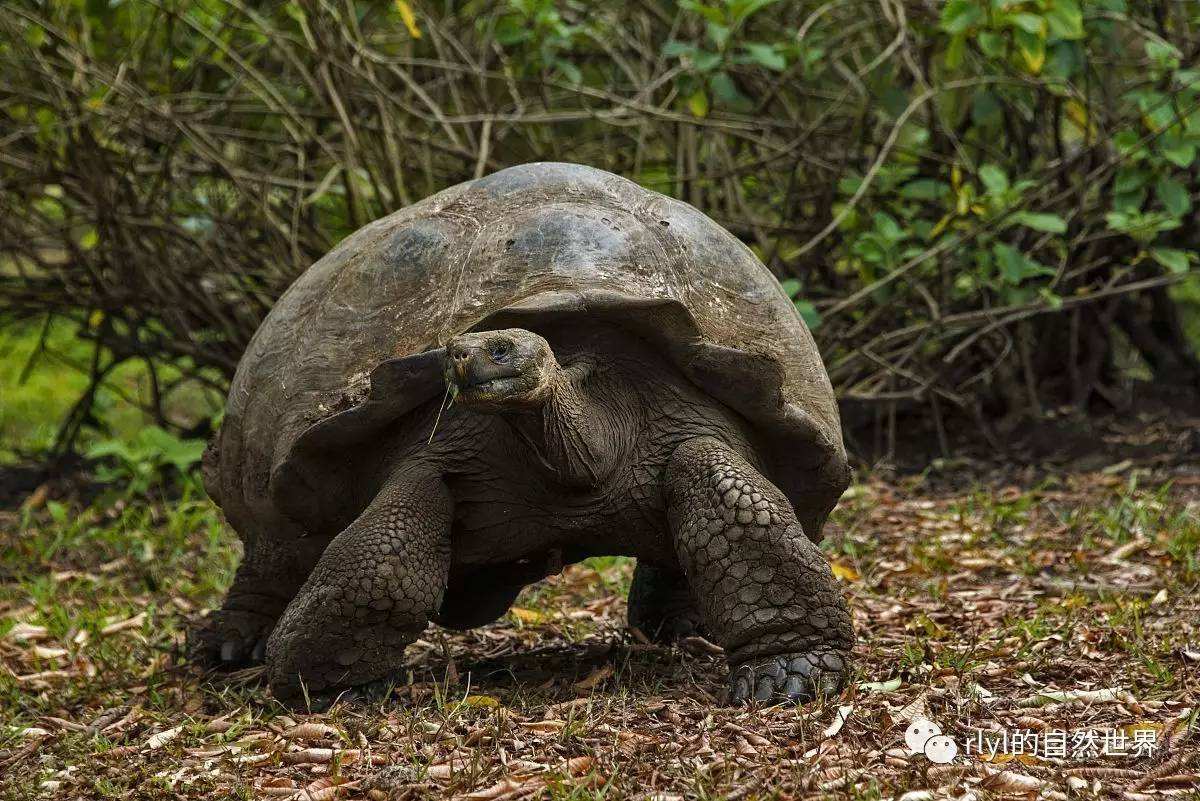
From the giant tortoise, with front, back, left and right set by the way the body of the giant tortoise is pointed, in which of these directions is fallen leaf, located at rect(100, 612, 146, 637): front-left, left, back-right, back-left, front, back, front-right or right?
back-right

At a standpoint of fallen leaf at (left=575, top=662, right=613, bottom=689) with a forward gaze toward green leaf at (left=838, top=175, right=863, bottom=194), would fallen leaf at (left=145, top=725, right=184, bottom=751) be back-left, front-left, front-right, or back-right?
back-left

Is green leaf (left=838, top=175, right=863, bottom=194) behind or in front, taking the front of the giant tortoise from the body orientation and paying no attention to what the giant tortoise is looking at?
behind

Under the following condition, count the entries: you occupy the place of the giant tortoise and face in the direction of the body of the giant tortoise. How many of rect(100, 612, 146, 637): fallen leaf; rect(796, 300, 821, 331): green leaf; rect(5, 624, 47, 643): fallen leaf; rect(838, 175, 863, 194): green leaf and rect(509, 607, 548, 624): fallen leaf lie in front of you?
0

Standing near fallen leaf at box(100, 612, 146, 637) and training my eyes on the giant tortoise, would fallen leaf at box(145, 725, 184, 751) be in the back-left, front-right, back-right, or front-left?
front-right

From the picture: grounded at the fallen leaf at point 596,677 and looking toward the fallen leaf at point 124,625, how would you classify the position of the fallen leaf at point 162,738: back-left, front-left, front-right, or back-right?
front-left

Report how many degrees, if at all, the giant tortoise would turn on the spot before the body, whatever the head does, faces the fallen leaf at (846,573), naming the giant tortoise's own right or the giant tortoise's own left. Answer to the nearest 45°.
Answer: approximately 135° to the giant tortoise's own left

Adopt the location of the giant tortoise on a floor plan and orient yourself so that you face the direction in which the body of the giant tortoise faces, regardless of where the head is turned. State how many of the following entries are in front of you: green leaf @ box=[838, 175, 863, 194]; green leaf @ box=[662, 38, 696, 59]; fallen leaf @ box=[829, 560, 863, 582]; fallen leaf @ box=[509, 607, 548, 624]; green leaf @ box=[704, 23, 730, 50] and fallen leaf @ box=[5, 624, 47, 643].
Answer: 0

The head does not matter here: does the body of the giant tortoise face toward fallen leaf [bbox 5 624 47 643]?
no

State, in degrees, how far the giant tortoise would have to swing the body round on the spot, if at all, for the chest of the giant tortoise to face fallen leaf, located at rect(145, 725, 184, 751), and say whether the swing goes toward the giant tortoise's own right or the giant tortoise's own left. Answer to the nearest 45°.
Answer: approximately 90° to the giant tortoise's own right

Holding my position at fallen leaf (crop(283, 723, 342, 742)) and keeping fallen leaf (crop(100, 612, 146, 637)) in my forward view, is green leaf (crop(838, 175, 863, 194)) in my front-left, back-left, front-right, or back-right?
front-right

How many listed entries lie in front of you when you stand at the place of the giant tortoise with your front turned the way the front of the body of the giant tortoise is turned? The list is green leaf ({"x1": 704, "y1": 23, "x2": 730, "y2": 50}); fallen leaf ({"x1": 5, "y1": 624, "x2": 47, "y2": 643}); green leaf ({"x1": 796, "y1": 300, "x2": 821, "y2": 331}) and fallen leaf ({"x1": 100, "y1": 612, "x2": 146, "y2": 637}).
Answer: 0

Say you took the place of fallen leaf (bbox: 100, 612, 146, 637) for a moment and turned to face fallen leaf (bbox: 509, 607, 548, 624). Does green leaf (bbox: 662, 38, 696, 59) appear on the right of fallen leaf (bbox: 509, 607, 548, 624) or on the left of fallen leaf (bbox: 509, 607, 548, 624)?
left

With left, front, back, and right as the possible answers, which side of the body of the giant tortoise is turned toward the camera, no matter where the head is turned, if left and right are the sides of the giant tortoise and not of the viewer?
front

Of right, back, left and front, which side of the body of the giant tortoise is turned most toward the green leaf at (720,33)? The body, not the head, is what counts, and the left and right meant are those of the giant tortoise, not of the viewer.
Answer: back

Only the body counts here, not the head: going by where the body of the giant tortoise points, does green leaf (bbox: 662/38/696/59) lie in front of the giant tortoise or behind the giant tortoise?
behind

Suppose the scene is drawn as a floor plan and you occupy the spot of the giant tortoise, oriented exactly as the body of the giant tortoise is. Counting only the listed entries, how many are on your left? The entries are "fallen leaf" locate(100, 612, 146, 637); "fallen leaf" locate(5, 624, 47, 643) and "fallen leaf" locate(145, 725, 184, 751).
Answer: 0
